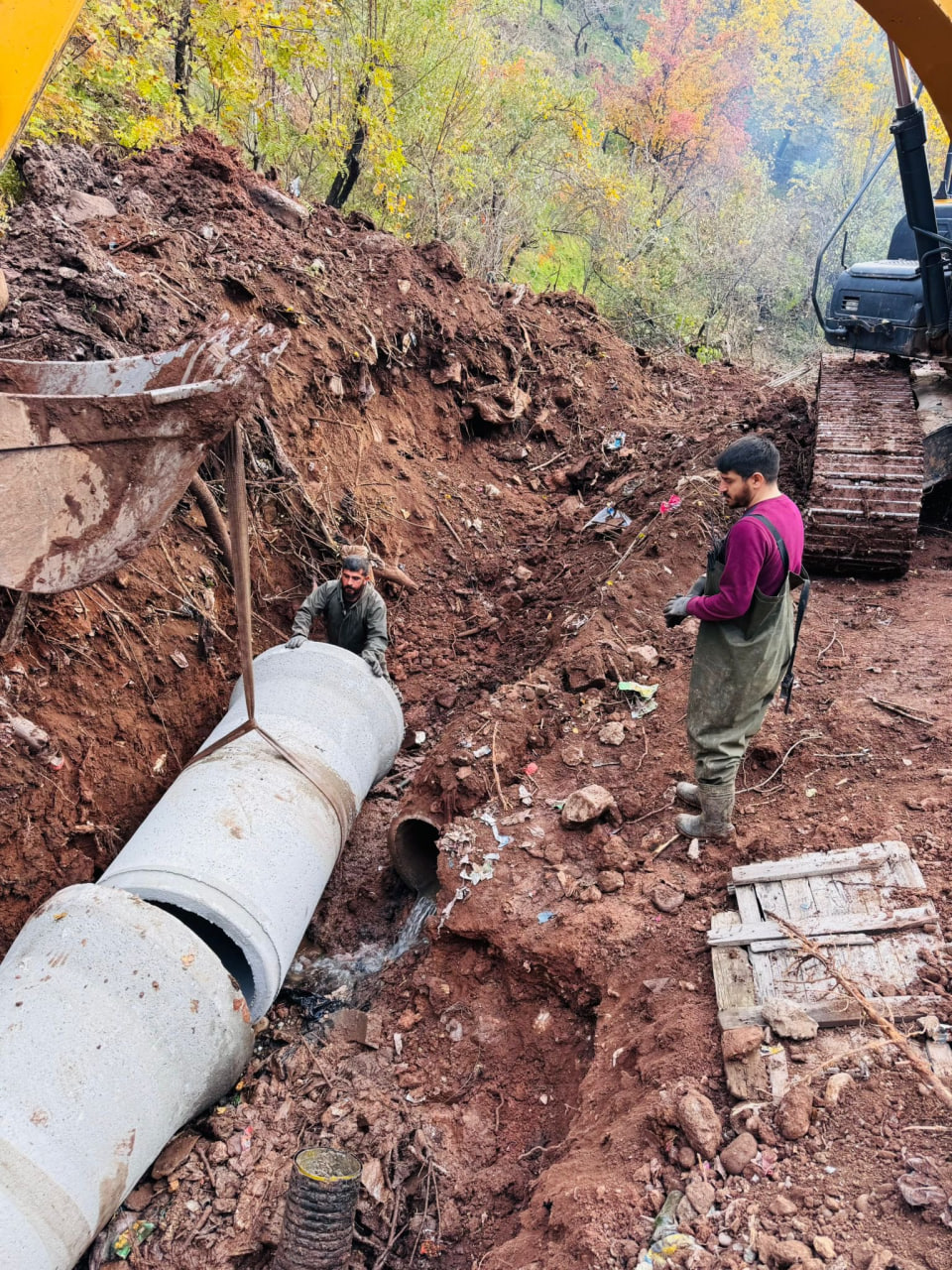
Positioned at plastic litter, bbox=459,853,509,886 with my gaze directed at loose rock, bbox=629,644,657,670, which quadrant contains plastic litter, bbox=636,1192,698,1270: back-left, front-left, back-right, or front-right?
back-right

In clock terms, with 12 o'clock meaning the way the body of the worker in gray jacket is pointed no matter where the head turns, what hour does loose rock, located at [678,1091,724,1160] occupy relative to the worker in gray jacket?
The loose rock is roughly at 10 o'clock from the worker in gray jacket.

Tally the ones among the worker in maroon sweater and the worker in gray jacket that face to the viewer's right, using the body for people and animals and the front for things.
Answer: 0

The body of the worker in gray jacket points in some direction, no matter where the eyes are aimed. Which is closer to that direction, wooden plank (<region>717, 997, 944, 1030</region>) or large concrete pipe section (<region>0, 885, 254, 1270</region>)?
the large concrete pipe section

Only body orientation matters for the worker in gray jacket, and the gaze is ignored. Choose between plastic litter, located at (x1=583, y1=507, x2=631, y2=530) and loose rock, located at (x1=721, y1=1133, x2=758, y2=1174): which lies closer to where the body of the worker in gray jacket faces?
the loose rock

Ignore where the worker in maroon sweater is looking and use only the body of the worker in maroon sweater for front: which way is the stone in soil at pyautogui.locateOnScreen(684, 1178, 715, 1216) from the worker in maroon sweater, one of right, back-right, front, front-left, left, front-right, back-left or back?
left

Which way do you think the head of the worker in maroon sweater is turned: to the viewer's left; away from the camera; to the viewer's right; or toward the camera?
to the viewer's left

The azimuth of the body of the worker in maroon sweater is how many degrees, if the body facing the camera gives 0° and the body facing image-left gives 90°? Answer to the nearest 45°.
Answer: approximately 90°

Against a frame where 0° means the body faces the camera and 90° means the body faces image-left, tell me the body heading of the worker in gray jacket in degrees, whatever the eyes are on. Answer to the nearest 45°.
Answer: approximately 45°

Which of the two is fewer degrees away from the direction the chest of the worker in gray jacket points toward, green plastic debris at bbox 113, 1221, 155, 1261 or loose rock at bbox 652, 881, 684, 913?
the green plastic debris
